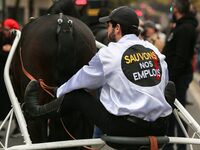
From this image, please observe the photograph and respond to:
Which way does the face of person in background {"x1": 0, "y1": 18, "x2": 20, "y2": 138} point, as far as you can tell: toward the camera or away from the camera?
toward the camera

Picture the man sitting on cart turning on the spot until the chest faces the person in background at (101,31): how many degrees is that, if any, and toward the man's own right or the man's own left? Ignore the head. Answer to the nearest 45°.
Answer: approximately 45° to the man's own right

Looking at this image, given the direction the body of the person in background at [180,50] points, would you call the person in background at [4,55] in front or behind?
in front

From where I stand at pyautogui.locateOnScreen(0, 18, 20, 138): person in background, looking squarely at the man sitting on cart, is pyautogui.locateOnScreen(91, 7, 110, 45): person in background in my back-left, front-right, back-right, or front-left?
front-left

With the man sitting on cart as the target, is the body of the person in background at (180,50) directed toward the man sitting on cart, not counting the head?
no

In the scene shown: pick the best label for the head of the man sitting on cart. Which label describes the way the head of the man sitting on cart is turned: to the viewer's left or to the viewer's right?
to the viewer's left

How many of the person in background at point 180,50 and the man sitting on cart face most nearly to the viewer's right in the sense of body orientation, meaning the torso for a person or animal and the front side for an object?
0

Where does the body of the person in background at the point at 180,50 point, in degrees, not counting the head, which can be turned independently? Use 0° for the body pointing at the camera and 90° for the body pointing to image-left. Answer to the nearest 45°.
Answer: approximately 90°

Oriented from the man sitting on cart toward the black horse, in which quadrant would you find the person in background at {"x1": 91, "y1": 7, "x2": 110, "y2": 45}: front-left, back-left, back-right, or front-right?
front-right

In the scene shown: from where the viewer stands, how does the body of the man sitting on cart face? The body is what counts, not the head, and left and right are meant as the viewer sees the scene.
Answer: facing away from the viewer and to the left of the viewer
